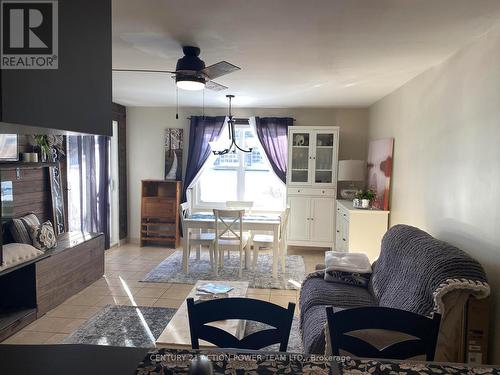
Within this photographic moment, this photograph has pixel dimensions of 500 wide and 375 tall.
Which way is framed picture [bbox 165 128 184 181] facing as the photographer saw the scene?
facing the viewer

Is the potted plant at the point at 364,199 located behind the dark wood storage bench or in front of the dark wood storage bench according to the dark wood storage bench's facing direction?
in front

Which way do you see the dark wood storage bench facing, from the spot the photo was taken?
facing the viewer and to the right of the viewer

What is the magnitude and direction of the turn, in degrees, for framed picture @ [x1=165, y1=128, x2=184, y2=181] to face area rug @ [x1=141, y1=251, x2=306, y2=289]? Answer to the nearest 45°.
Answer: approximately 45° to its left

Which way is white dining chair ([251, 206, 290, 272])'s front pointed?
to the viewer's left

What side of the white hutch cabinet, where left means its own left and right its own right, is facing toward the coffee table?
front

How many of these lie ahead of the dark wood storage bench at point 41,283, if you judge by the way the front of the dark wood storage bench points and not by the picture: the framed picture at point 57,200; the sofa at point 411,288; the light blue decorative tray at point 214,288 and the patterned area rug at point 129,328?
3

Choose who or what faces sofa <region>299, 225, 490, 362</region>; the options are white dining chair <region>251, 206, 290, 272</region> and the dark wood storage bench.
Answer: the dark wood storage bench

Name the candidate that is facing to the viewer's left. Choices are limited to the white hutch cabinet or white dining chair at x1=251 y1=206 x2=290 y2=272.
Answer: the white dining chair

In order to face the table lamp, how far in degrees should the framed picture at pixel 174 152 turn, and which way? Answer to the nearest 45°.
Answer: approximately 45° to its left

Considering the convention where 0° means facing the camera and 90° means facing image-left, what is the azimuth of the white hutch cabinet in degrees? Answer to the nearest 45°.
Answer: approximately 0°

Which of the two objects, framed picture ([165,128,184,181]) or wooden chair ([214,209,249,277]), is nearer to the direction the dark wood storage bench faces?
the wooden chair

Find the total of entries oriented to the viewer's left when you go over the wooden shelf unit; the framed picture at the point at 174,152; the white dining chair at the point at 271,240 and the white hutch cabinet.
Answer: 1

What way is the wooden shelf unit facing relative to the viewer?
toward the camera

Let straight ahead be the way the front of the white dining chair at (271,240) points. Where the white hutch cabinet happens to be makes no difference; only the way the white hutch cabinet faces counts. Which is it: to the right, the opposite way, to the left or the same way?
to the left
